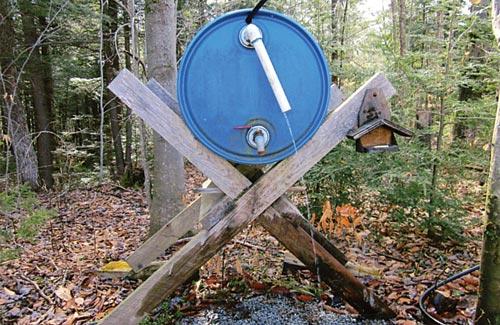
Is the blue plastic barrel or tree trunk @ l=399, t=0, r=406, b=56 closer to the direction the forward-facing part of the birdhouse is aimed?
the blue plastic barrel

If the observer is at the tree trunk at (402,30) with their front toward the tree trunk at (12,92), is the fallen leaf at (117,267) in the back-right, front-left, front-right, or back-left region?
front-left

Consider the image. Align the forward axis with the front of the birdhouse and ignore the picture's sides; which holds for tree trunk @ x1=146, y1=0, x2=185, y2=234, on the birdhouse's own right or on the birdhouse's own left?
on the birdhouse's own right

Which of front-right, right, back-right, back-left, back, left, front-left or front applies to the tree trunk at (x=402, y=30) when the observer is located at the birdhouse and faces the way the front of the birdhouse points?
back

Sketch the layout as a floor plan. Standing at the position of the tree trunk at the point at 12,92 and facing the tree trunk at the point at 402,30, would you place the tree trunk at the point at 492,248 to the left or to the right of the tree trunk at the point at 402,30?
right

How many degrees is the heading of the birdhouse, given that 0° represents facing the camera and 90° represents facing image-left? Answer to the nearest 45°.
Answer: approximately 0°

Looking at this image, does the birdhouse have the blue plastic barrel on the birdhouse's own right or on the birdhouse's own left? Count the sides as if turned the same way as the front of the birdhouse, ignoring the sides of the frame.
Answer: on the birdhouse's own right

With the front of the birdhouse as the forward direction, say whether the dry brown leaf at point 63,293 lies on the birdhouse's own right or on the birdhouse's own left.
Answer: on the birdhouse's own right

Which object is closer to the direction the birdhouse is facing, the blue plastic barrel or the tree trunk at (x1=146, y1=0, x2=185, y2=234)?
the blue plastic barrel
